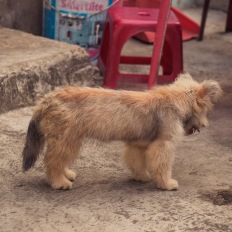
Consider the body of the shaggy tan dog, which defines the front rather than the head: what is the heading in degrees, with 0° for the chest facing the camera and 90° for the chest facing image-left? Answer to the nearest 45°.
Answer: approximately 270°

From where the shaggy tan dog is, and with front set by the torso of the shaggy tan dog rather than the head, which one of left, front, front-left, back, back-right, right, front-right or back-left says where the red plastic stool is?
left
